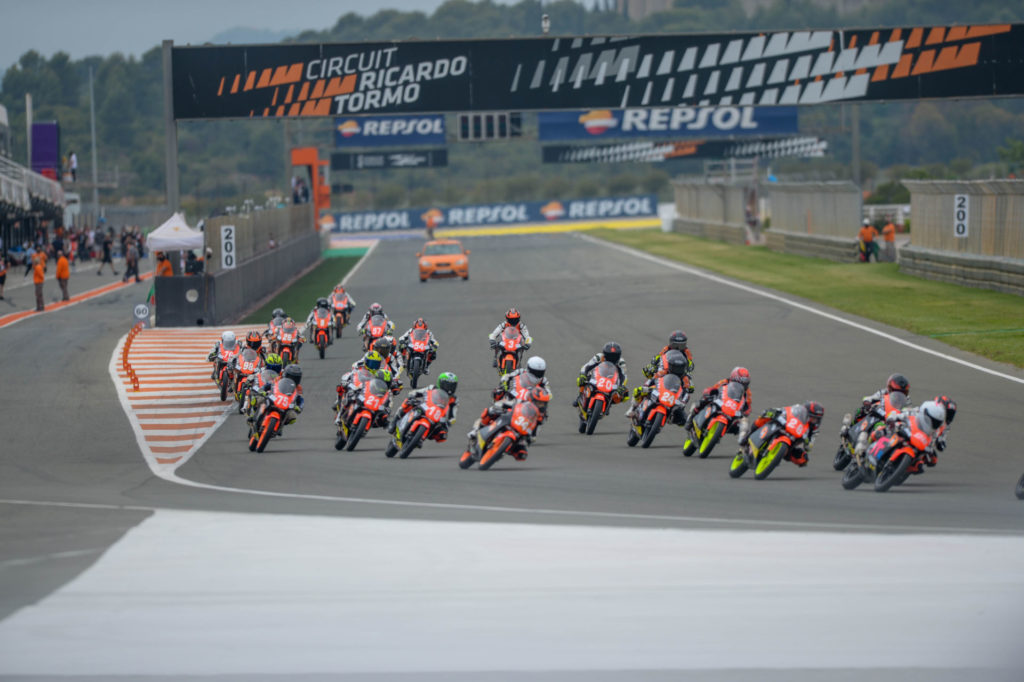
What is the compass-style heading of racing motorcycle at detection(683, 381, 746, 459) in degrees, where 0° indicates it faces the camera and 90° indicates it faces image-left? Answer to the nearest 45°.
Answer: approximately 315°

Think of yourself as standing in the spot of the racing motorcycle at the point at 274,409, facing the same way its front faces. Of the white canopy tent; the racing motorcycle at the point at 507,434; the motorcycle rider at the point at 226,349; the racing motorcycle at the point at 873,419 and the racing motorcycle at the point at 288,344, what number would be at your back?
3

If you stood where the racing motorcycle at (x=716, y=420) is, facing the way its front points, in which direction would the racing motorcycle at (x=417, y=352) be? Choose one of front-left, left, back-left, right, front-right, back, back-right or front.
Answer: back
